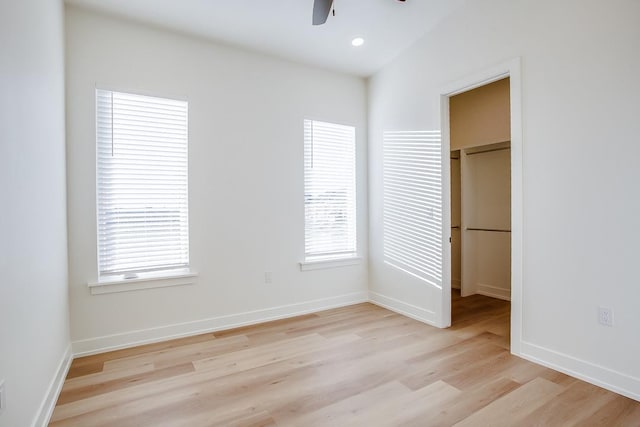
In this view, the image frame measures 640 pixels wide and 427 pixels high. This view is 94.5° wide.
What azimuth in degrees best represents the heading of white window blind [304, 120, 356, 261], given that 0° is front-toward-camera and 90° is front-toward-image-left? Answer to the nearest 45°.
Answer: approximately 315°

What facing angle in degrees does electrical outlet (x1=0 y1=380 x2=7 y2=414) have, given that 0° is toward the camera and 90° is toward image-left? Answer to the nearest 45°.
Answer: approximately 270°

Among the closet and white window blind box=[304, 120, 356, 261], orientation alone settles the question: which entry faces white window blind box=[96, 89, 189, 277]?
the closet

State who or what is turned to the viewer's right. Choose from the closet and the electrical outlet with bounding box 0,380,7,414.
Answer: the electrical outlet
